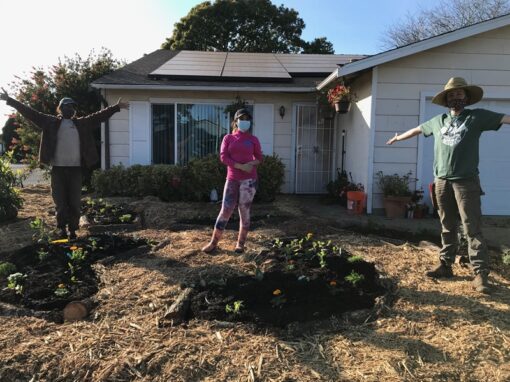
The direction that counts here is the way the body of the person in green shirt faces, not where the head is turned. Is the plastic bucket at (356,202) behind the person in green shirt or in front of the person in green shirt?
behind

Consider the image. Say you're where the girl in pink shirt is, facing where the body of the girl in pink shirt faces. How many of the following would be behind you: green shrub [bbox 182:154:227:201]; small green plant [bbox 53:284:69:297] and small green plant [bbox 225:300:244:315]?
1

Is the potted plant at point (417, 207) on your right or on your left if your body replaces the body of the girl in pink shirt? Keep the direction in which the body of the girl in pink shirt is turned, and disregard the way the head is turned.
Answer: on your left

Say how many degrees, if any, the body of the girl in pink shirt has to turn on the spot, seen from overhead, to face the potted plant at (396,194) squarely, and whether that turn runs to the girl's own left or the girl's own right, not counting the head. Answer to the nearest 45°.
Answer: approximately 135° to the girl's own left

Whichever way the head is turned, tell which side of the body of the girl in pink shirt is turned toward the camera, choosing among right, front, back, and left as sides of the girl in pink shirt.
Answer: front

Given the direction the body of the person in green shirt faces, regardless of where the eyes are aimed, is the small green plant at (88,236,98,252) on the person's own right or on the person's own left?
on the person's own right

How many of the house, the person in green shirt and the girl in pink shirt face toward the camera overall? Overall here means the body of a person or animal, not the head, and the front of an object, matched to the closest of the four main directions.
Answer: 3

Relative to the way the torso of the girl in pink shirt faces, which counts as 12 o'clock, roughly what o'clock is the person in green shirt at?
The person in green shirt is roughly at 10 o'clock from the girl in pink shirt.

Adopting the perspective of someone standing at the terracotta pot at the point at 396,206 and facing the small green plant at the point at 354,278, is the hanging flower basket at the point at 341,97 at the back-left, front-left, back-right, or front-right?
back-right

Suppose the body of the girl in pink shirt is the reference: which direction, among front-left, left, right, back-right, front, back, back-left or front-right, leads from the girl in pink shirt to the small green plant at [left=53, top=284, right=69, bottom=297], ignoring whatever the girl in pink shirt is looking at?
front-right

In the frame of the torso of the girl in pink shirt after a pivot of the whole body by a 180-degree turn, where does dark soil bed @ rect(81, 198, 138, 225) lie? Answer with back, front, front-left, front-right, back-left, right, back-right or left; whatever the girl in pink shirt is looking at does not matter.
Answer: front-left

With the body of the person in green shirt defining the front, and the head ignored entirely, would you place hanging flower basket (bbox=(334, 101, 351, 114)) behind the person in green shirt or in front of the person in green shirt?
behind

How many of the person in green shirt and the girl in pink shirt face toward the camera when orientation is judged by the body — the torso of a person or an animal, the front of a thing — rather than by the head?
2
